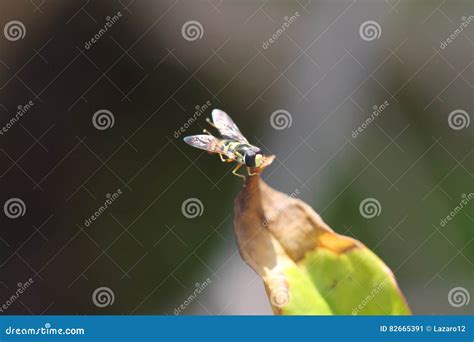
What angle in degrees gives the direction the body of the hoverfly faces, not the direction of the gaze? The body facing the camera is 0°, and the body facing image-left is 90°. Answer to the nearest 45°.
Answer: approximately 315°
